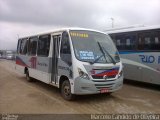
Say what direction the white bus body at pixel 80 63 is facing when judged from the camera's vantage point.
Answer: facing the viewer and to the right of the viewer

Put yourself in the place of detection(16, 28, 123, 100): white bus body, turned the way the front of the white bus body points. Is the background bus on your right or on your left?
on your left

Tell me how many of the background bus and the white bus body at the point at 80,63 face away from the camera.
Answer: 0

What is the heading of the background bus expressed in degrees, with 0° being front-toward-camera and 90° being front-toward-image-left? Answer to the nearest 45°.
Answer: approximately 315°
